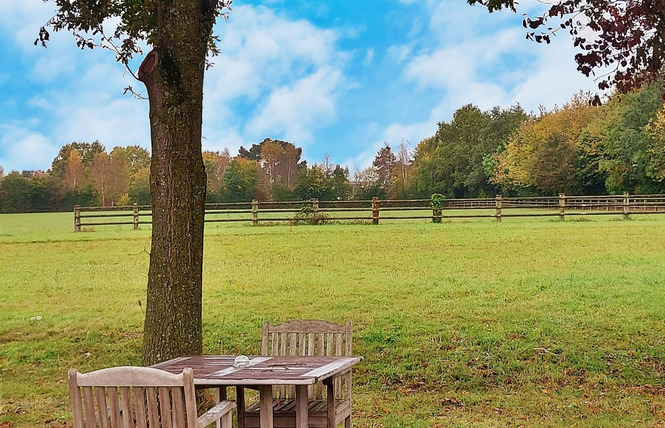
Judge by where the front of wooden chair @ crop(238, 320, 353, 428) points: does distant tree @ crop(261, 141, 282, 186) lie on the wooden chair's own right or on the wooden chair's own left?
on the wooden chair's own right

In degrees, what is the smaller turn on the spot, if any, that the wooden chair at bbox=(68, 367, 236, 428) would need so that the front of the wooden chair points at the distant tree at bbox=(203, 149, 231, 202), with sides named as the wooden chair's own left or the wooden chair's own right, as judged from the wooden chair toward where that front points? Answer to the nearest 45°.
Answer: approximately 45° to the wooden chair's own left

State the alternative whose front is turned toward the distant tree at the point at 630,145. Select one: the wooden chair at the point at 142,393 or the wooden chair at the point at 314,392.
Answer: the wooden chair at the point at 142,393

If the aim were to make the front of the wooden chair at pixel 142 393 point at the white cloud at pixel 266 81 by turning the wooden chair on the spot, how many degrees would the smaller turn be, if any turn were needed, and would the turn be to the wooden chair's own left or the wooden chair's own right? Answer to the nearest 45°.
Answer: approximately 45° to the wooden chair's own left

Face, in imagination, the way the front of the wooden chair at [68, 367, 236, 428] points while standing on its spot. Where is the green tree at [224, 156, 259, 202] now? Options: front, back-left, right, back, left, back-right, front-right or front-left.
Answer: front-left

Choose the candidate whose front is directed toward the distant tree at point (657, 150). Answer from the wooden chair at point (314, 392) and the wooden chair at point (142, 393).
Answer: the wooden chair at point (142, 393)

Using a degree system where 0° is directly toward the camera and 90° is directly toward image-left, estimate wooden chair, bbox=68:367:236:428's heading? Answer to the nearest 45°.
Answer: approximately 225°

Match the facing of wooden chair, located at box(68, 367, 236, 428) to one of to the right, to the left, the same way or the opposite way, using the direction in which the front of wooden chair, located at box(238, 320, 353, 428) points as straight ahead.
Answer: the opposite way

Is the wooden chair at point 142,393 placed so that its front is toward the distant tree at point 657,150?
yes

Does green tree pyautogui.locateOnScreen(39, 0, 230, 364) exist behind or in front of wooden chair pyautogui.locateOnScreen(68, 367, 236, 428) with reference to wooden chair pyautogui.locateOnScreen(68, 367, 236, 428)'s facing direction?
in front

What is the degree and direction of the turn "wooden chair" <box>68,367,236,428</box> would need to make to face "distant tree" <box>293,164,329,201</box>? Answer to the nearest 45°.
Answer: approximately 45° to its left
